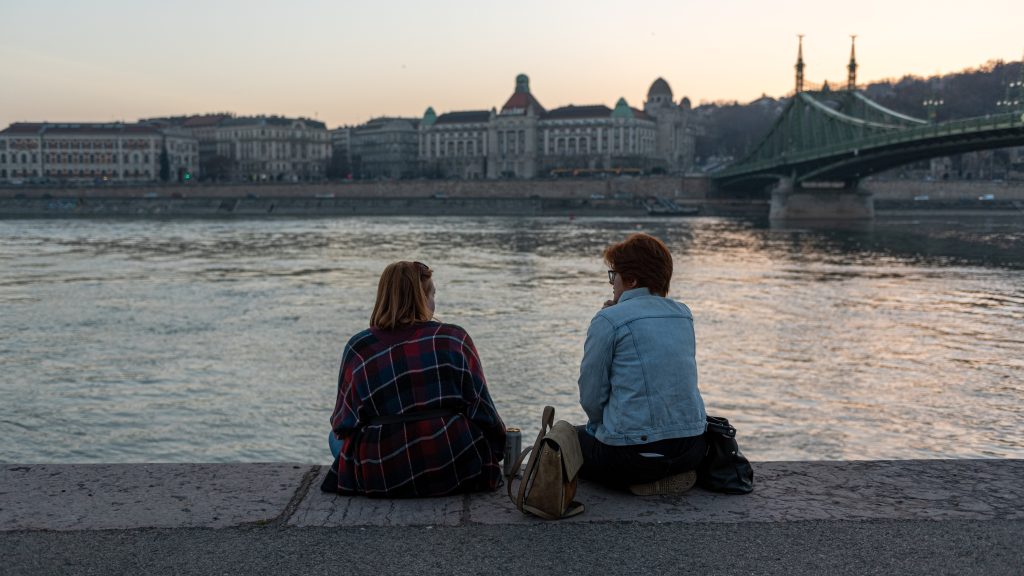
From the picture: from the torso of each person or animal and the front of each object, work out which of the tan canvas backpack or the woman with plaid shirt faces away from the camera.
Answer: the woman with plaid shirt

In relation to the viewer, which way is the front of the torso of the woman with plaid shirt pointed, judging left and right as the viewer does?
facing away from the viewer

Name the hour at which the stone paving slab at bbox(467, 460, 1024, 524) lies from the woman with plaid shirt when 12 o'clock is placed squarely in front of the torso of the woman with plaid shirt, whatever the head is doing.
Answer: The stone paving slab is roughly at 3 o'clock from the woman with plaid shirt.

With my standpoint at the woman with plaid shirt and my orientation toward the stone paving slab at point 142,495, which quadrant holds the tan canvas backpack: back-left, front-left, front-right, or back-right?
back-left

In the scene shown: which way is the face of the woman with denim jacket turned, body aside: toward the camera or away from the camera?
away from the camera

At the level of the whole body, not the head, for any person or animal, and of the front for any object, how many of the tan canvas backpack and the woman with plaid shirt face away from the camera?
1

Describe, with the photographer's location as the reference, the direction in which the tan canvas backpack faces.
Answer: facing the viewer and to the right of the viewer

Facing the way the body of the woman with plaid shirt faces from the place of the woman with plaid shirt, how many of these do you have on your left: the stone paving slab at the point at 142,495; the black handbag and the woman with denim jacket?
1

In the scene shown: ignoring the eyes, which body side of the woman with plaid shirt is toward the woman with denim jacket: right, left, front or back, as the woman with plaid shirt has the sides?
right

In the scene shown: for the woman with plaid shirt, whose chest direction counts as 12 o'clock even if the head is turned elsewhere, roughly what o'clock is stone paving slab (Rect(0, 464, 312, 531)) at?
The stone paving slab is roughly at 9 o'clock from the woman with plaid shirt.
